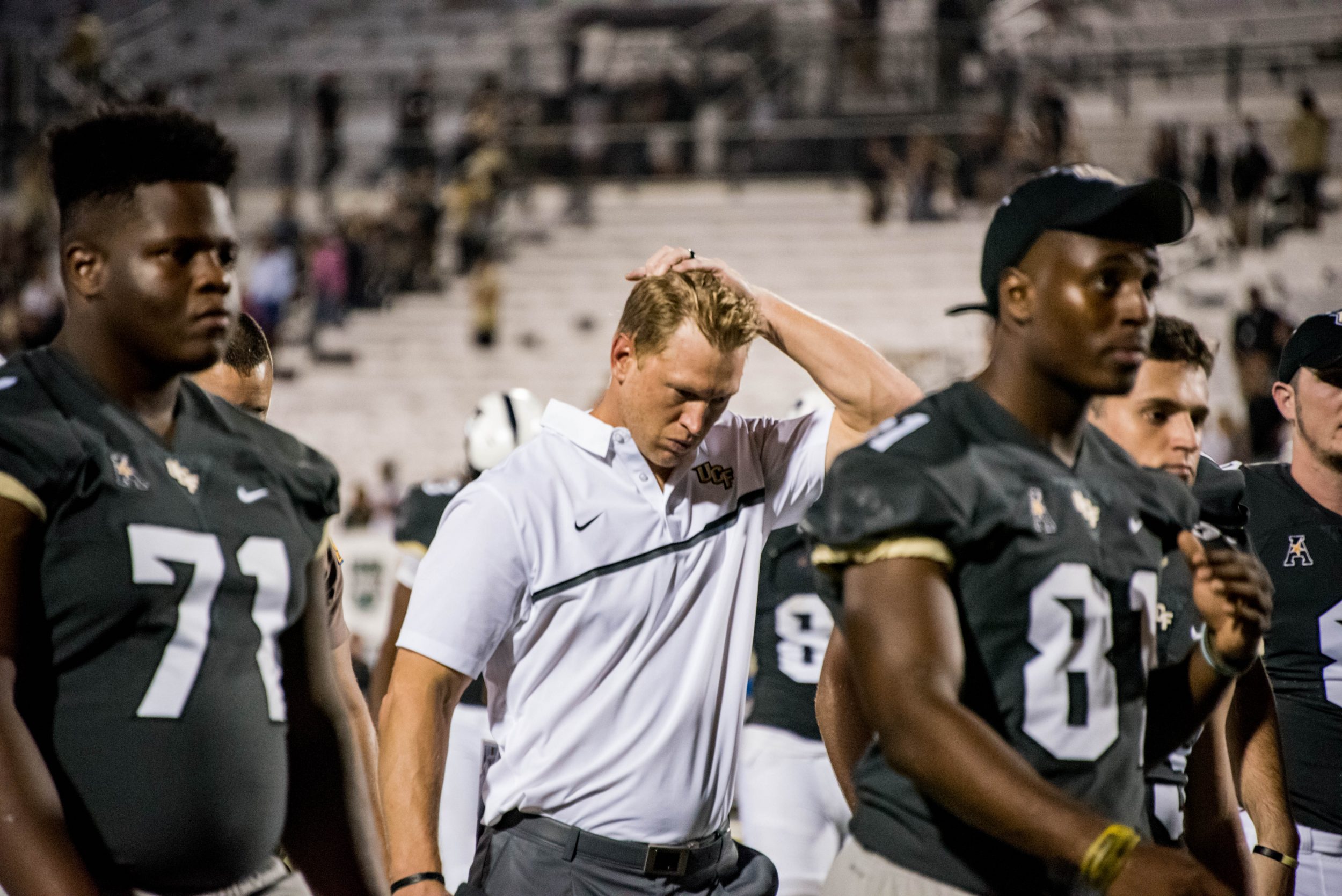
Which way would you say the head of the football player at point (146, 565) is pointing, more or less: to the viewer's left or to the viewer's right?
to the viewer's right

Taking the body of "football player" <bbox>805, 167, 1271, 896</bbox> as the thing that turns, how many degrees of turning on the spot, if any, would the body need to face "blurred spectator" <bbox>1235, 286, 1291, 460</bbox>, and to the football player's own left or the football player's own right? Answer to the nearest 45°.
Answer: approximately 135° to the football player's own left

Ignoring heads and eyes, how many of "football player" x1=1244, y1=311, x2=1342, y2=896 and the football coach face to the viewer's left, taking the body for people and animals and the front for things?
0

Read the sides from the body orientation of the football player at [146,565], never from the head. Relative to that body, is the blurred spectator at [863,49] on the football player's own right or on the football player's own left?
on the football player's own left

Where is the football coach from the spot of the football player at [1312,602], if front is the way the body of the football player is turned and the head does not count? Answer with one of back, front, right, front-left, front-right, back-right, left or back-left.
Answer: right

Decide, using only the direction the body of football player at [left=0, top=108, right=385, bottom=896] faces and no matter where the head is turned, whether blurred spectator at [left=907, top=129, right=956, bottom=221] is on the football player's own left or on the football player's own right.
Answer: on the football player's own left

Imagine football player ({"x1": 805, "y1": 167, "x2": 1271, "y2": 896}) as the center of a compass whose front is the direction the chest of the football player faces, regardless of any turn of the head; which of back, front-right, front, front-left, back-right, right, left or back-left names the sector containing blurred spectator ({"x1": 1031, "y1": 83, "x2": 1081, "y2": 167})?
back-left

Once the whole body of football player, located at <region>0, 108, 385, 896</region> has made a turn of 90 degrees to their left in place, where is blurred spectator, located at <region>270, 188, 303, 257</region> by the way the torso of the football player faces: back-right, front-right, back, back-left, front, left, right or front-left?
front-left

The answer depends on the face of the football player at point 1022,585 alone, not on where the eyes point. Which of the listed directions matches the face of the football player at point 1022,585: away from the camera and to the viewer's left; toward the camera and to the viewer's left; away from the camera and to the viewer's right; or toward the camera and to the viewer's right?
toward the camera and to the viewer's right
